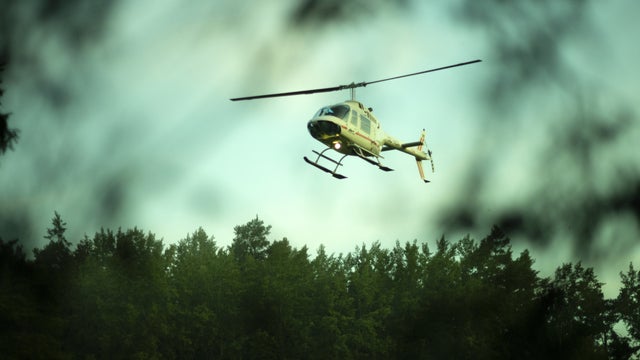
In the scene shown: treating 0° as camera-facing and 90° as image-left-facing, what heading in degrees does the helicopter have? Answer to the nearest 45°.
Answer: approximately 45°
